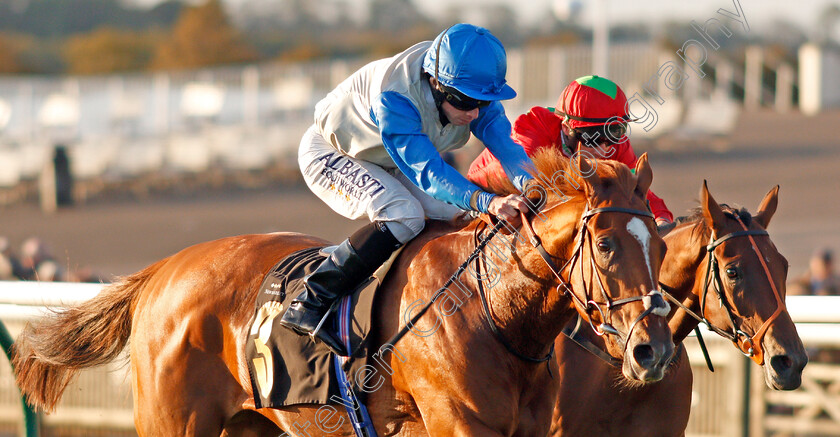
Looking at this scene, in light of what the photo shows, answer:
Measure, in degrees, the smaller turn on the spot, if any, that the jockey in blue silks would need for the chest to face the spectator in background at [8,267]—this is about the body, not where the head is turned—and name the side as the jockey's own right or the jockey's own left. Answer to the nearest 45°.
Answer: approximately 180°

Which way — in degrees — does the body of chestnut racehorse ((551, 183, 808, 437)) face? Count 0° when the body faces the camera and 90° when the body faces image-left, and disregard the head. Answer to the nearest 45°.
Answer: approximately 315°

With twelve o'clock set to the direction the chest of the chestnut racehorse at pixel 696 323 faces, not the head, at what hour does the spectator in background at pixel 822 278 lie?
The spectator in background is roughly at 8 o'clock from the chestnut racehorse.

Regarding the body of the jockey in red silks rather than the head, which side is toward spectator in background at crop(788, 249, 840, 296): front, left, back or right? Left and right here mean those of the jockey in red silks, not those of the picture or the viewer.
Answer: left

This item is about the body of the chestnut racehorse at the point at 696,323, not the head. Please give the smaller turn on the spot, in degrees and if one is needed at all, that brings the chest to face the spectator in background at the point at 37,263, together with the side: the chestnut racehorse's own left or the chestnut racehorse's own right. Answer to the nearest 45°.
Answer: approximately 180°

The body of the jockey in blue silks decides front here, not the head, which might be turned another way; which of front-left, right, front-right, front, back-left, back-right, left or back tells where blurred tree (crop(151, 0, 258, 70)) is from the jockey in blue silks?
back-left

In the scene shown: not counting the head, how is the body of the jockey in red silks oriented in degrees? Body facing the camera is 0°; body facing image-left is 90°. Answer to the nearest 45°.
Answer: approximately 315°

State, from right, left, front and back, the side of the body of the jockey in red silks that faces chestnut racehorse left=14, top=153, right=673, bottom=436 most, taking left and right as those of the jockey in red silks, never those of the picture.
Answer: right

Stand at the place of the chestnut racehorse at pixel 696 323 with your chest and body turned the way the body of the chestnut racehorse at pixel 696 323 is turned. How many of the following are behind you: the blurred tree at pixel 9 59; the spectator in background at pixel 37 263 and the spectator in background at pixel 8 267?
3

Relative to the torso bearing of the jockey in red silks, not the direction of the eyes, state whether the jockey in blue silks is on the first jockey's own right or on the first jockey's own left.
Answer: on the first jockey's own right
